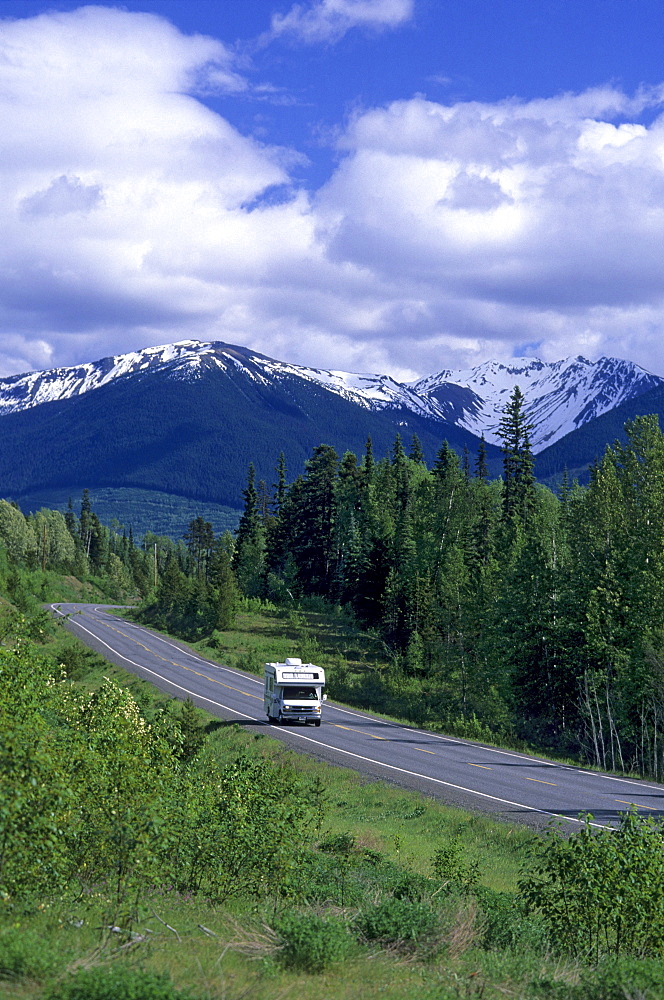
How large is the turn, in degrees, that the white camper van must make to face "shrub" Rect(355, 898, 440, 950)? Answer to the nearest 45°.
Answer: approximately 45° to its right

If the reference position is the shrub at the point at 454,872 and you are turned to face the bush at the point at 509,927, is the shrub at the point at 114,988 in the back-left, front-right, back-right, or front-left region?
front-right

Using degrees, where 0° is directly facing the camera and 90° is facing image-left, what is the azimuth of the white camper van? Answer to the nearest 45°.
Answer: approximately 315°

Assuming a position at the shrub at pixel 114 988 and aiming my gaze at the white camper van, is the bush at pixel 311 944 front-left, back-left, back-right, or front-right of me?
front-right

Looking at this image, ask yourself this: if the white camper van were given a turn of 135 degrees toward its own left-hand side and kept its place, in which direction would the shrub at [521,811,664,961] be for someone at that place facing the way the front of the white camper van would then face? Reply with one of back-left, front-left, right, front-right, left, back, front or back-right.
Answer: back

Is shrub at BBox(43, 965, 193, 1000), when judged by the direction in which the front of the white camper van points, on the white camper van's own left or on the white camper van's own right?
on the white camper van's own right

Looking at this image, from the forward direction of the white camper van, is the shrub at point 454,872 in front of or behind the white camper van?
in front

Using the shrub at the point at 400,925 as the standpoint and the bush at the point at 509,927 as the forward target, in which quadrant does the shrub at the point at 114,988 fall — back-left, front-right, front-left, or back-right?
back-right

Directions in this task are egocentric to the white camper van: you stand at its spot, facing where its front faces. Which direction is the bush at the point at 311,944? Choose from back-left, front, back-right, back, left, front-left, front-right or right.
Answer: front-right

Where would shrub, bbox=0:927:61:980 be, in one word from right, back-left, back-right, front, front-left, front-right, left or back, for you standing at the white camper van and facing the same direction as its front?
front-right

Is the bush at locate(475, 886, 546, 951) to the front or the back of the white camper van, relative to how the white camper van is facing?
to the front

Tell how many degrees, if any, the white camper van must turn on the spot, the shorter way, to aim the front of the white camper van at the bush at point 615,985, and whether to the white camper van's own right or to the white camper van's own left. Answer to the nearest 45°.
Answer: approximately 45° to the white camper van's own right
